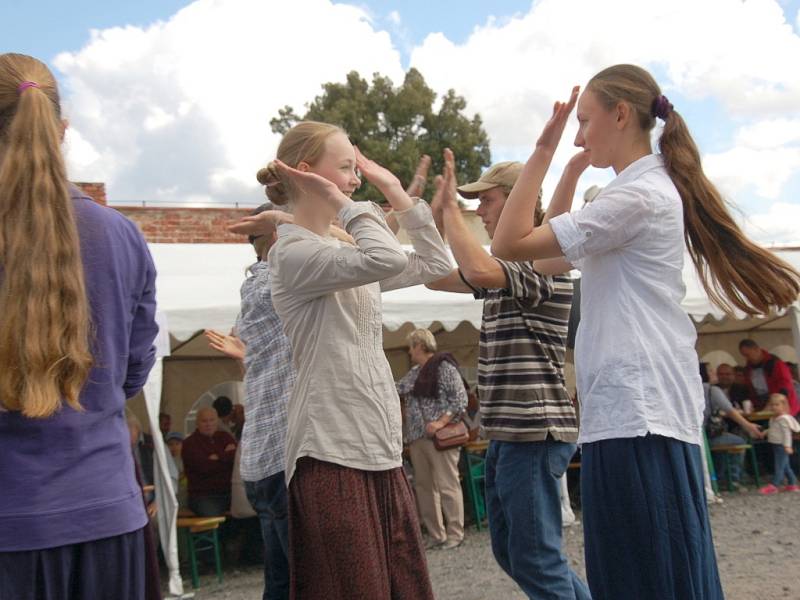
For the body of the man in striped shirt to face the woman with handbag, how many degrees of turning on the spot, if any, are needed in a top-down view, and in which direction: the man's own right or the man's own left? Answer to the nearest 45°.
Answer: approximately 90° to the man's own right

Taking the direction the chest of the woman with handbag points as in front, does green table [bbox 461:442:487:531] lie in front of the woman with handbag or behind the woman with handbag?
behind

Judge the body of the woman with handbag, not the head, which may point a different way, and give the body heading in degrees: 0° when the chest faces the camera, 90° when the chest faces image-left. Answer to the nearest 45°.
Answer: approximately 45°

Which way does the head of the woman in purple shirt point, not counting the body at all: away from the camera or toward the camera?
away from the camera

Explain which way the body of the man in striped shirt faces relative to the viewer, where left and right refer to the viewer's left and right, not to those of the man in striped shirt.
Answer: facing to the left of the viewer

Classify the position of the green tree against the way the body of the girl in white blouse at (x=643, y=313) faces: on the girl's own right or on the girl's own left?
on the girl's own right

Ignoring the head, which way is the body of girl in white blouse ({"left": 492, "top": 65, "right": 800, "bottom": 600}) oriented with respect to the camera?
to the viewer's left

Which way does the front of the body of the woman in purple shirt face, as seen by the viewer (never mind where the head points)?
away from the camera
